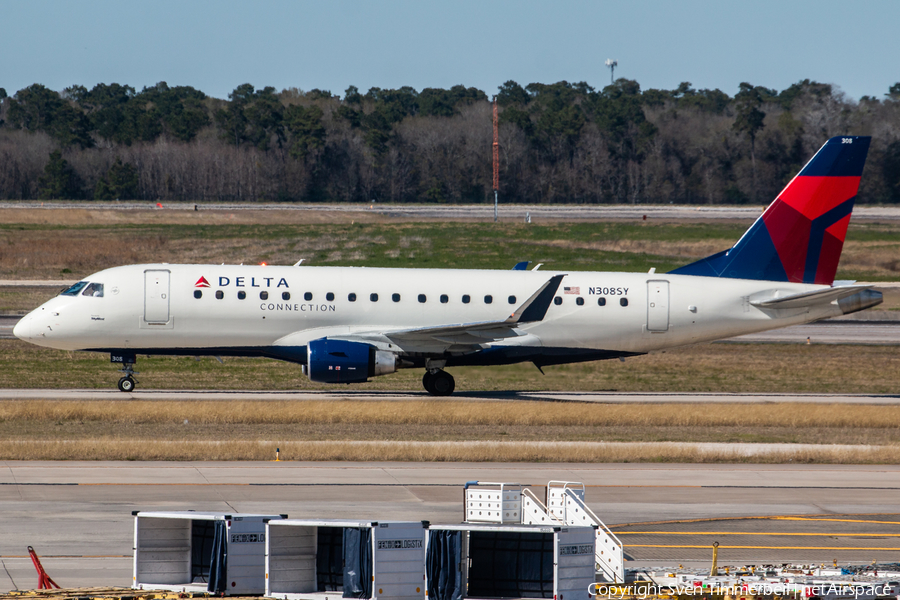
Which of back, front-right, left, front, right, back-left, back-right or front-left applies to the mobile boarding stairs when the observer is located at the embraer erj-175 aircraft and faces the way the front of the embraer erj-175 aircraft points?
left

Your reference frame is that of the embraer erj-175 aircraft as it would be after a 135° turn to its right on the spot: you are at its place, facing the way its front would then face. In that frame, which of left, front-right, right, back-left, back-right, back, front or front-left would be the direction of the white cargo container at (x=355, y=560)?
back-right

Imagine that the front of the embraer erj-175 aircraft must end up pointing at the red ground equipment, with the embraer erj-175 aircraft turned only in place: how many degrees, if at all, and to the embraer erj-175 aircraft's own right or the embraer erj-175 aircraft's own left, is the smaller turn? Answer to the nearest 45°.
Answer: approximately 90° to the embraer erj-175 aircraft's own left

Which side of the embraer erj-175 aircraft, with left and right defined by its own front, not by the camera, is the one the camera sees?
left

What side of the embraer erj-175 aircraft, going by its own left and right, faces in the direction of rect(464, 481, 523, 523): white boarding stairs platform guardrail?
left

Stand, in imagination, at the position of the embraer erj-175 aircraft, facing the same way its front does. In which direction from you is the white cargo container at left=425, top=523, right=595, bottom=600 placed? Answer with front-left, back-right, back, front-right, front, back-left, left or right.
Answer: left

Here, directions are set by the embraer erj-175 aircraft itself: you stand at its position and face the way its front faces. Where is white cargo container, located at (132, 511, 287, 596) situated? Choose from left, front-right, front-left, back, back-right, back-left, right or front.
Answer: left
